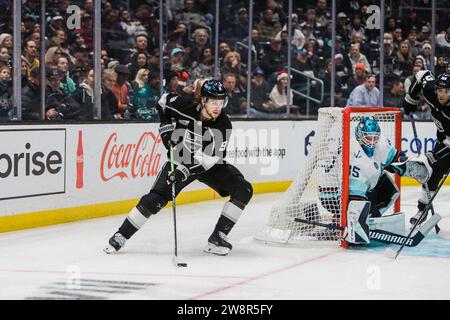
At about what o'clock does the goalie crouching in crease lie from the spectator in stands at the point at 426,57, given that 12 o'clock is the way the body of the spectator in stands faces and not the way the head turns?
The goalie crouching in crease is roughly at 12 o'clock from the spectator in stands.

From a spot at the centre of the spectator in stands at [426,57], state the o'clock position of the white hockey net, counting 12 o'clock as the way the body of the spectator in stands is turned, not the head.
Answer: The white hockey net is roughly at 12 o'clock from the spectator in stands.

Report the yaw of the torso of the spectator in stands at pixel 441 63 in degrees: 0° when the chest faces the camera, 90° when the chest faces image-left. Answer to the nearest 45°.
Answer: approximately 0°
